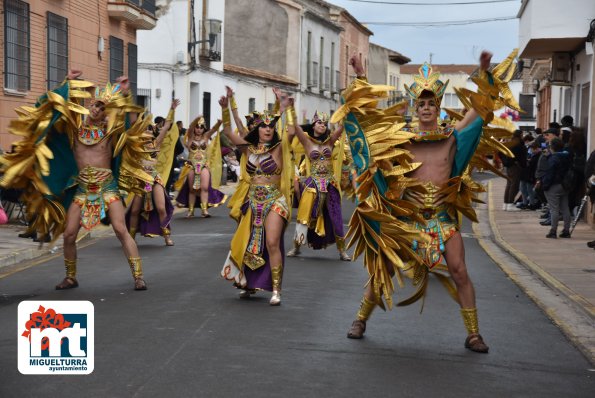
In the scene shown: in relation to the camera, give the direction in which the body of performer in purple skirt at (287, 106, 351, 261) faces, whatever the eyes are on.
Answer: toward the camera

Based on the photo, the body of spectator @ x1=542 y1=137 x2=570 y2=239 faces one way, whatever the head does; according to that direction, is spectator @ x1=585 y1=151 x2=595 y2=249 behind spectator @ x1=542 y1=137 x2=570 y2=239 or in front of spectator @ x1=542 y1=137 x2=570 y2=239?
behind

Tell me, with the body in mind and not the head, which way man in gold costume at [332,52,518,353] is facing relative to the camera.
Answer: toward the camera

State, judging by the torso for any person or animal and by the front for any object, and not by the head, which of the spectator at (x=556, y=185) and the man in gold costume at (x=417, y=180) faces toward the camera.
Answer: the man in gold costume

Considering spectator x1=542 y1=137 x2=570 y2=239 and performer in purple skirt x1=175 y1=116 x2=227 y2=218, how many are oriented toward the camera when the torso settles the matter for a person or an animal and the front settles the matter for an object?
1

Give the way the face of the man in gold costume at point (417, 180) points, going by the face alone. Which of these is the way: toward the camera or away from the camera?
toward the camera

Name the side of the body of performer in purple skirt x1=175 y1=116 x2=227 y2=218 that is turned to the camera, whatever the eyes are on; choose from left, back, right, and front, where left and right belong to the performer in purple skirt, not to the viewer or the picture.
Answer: front

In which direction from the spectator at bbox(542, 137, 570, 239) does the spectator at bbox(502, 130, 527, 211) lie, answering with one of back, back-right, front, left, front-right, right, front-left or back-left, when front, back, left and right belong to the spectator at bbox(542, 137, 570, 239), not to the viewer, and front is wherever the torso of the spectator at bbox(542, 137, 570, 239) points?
front-right

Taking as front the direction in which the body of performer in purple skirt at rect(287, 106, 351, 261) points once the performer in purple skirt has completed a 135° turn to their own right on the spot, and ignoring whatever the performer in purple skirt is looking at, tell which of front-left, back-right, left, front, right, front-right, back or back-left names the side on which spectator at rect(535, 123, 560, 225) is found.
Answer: right

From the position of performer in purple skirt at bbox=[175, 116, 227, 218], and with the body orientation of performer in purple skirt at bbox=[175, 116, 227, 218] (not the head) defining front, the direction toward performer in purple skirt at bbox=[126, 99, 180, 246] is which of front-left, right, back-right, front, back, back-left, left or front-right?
front

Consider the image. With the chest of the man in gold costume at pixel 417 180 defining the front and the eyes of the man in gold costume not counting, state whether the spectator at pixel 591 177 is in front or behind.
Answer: behind

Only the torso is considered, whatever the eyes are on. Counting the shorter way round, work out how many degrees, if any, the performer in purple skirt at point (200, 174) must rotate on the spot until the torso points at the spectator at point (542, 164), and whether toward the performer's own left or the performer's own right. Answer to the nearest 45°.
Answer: approximately 45° to the performer's own left

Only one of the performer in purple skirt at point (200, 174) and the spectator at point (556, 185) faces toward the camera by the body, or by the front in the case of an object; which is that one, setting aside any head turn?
the performer in purple skirt

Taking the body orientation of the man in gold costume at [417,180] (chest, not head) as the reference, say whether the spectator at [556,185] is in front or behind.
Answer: behind
